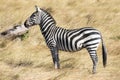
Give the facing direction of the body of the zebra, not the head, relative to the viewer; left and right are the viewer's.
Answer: facing to the left of the viewer
